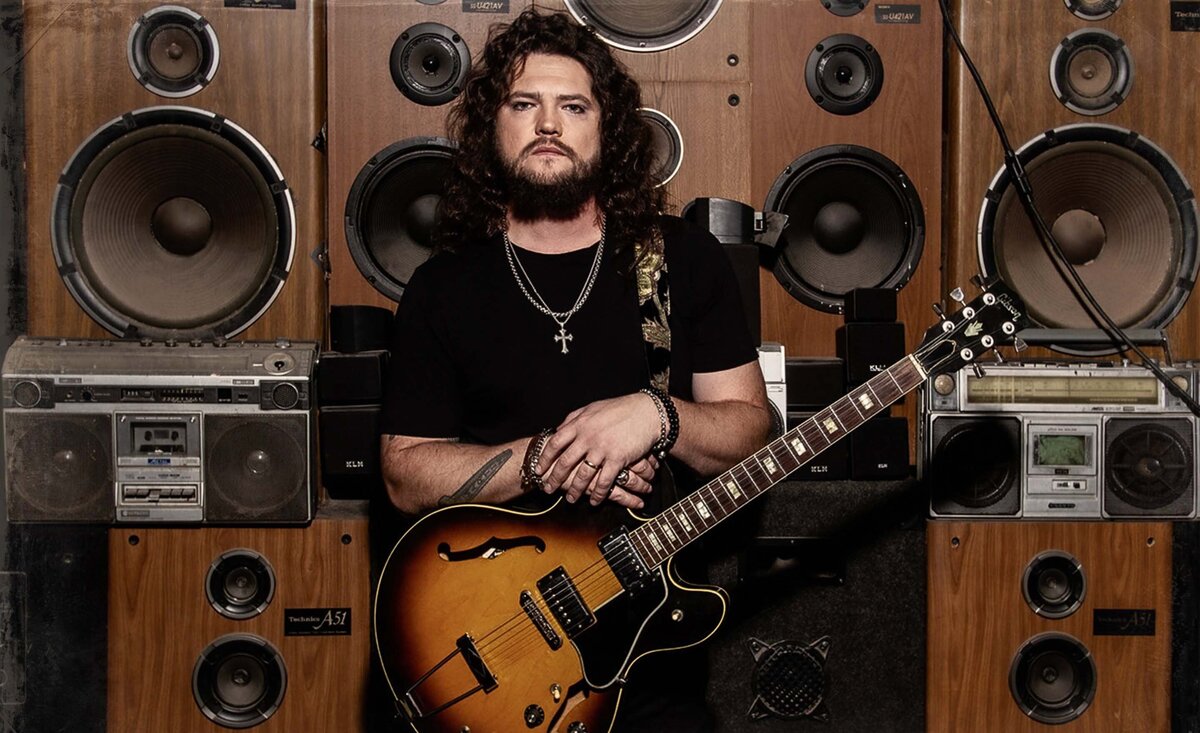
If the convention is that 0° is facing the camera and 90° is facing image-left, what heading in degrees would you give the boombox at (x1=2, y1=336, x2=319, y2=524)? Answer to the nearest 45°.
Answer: approximately 0°

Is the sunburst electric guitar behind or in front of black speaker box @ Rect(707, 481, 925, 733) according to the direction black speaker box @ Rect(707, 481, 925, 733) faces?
in front

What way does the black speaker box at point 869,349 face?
toward the camera

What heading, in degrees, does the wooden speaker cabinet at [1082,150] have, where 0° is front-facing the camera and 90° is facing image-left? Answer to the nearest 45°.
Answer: approximately 0°

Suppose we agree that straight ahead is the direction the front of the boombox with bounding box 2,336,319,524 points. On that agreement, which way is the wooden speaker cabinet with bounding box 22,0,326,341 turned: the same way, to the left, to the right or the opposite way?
the same way

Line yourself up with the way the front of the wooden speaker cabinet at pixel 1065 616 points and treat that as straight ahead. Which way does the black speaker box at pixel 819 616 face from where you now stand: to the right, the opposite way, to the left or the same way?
the same way

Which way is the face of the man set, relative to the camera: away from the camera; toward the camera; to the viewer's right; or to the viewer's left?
toward the camera
